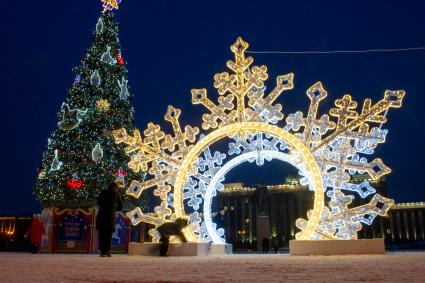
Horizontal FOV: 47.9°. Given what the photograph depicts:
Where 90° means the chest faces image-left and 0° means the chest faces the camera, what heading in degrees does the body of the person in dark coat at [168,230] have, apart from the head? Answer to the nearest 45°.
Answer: approximately 270°

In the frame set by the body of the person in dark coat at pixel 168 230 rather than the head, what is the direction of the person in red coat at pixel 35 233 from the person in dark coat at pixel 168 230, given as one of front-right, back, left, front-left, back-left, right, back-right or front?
back-left

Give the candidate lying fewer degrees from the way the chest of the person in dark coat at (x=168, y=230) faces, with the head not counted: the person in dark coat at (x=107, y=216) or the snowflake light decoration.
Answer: the snowflake light decoration

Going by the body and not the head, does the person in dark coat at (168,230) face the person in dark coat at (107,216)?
no
